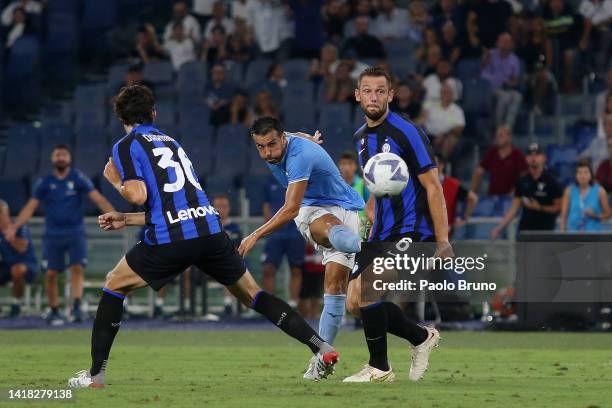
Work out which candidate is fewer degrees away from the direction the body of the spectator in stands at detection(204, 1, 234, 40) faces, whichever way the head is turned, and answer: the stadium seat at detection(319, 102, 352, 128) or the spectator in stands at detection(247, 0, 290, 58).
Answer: the stadium seat

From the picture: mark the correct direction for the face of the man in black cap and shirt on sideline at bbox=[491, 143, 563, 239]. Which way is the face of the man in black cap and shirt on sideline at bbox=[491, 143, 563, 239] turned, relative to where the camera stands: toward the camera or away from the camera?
toward the camera

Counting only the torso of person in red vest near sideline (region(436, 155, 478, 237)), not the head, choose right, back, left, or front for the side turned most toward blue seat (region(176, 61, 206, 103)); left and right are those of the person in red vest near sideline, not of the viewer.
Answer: back

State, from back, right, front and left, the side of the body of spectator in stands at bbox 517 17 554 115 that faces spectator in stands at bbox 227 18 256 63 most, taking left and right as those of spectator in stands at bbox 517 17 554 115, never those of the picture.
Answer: right

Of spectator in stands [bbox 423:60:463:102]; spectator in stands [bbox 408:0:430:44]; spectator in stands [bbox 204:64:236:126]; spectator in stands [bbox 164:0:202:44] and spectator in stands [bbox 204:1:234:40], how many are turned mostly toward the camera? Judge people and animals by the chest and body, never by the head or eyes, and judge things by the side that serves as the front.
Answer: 5

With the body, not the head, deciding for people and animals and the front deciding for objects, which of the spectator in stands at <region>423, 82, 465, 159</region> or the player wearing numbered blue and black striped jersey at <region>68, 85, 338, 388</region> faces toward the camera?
the spectator in stands

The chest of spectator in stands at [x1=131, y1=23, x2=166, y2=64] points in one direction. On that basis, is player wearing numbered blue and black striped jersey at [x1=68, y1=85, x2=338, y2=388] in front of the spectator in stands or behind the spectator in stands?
in front

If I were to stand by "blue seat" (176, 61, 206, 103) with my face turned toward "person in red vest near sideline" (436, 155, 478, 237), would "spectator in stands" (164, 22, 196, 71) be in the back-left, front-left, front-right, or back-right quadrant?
back-left

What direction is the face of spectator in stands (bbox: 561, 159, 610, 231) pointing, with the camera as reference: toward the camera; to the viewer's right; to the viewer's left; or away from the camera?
toward the camera

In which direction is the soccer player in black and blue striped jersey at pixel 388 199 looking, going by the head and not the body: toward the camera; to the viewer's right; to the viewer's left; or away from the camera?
toward the camera

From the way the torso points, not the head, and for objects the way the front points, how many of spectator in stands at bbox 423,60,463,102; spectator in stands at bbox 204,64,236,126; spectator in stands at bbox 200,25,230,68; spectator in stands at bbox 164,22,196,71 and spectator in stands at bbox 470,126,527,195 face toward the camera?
5

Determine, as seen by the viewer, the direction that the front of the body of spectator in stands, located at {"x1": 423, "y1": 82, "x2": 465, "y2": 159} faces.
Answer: toward the camera

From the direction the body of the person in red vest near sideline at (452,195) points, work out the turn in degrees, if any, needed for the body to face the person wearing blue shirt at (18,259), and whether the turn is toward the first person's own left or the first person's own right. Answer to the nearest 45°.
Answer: approximately 45° to the first person's own right

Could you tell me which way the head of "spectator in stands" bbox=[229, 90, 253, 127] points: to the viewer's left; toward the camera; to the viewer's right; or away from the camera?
toward the camera

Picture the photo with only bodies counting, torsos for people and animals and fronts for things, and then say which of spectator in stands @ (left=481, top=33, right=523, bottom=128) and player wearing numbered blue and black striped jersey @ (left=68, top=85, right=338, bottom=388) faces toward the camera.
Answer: the spectator in stands
